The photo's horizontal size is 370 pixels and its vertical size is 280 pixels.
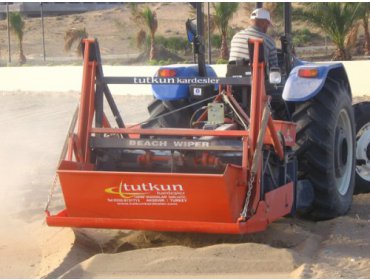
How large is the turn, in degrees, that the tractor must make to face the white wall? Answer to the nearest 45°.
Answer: approximately 45° to its left

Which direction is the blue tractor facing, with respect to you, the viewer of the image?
facing away from the viewer and to the right of the viewer

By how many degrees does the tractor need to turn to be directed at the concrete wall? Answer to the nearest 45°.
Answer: approximately 45° to its left

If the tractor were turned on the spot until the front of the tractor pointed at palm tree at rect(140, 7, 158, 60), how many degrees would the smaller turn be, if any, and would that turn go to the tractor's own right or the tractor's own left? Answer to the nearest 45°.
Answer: approximately 45° to the tractor's own left

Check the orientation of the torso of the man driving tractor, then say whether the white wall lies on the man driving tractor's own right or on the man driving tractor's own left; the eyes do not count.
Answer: on the man driving tractor's own left
